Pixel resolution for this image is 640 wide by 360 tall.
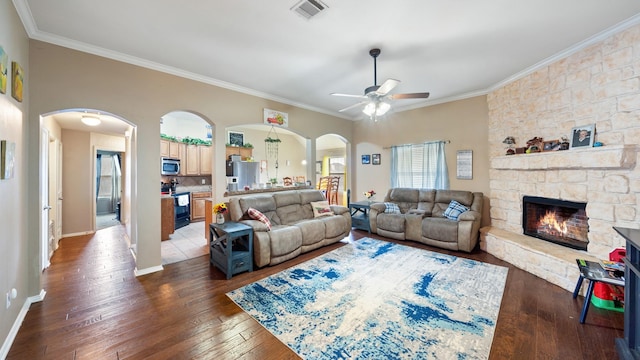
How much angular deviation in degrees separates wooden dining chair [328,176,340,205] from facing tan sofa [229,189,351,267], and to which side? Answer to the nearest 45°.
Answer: approximately 135° to its left

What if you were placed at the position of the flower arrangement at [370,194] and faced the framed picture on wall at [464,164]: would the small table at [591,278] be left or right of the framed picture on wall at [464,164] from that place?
right

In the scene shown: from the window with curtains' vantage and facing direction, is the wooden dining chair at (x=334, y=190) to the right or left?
on its right

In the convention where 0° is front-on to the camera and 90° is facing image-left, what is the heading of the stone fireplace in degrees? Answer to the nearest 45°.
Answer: approximately 45°

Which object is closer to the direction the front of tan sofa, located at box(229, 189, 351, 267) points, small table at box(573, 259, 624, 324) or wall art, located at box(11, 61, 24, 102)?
the small table

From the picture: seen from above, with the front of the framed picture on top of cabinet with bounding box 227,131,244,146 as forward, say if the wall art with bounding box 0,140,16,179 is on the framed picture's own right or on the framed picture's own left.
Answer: on the framed picture's own right
